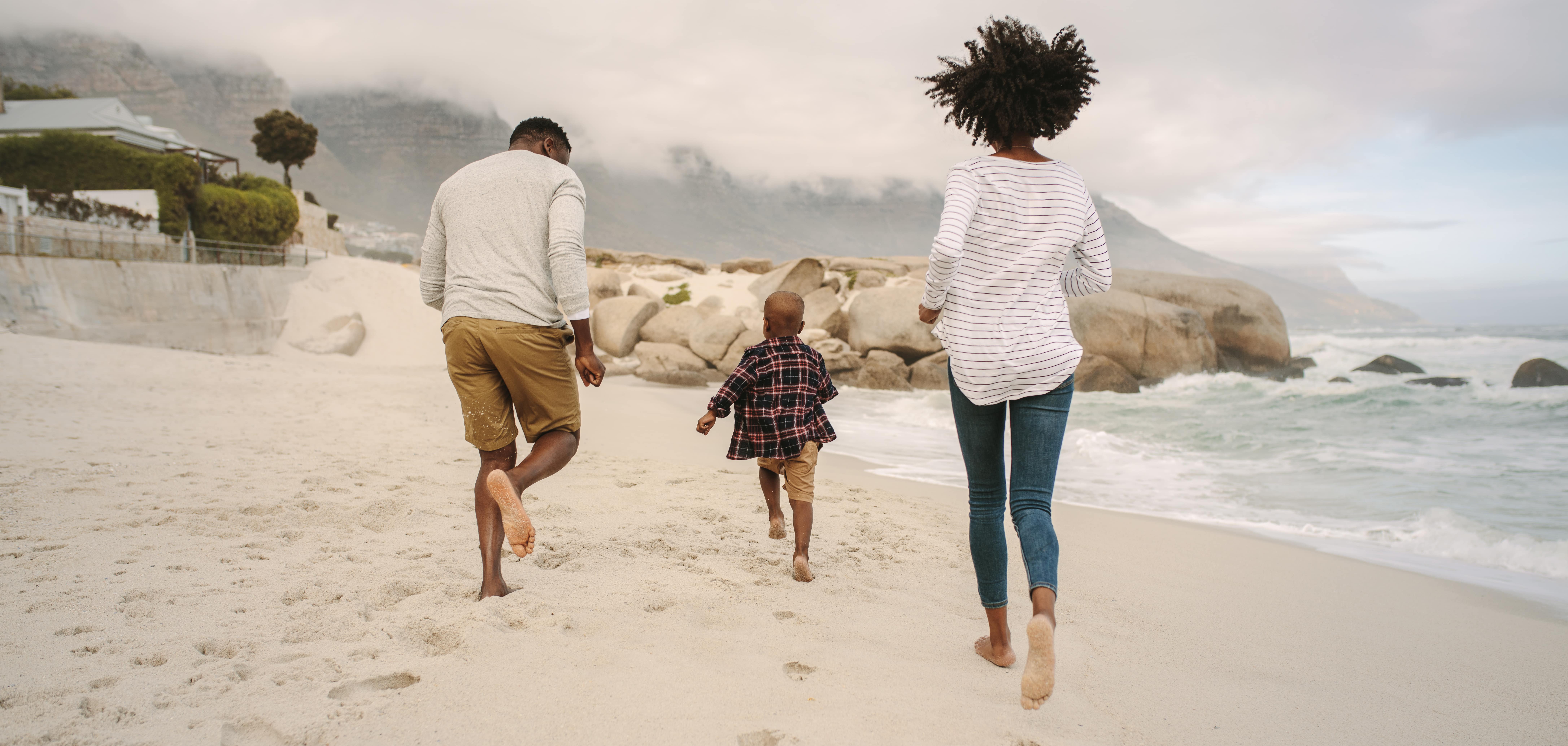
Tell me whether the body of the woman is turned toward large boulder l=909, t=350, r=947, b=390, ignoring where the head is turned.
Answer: yes

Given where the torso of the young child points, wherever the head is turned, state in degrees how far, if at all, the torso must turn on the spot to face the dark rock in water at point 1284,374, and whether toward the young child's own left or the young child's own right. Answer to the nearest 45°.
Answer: approximately 45° to the young child's own right

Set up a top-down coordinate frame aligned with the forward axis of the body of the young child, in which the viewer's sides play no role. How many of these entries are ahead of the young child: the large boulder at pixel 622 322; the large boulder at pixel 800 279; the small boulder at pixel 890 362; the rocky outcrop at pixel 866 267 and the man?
4

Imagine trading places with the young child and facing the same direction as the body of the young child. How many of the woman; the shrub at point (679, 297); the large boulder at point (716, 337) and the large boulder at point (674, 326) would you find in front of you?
3

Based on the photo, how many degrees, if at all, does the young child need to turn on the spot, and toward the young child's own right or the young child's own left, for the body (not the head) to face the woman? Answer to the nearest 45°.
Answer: approximately 135° to the young child's own right

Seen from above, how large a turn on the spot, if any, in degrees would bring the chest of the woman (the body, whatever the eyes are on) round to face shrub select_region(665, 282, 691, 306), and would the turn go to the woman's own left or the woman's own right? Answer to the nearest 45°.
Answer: approximately 45° to the woman's own left

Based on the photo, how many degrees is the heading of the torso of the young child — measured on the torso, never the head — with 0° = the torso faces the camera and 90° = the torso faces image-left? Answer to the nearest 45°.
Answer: approximately 180°

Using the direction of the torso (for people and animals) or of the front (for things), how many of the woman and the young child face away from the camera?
2

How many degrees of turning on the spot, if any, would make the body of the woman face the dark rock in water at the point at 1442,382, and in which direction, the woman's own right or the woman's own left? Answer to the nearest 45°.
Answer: approximately 45° to the woman's own right

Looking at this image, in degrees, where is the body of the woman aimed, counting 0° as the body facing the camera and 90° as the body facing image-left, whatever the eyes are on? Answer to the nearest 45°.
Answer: approximately 180°

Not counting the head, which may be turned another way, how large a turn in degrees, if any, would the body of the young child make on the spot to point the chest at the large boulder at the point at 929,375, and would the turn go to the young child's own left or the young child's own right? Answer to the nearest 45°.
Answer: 0° — they already face it
